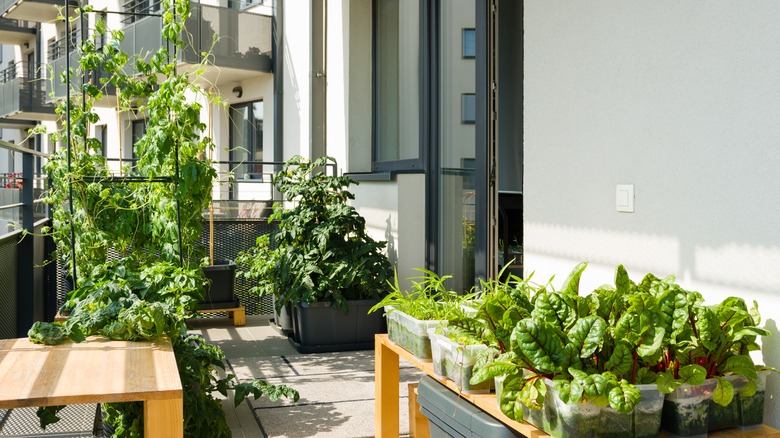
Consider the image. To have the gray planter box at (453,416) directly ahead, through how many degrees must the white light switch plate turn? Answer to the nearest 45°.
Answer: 0° — it already faces it

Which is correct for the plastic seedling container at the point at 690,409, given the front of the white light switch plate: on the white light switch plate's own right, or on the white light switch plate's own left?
on the white light switch plate's own left

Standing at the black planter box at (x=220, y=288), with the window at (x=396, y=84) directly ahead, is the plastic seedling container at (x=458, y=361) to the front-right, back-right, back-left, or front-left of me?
front-right

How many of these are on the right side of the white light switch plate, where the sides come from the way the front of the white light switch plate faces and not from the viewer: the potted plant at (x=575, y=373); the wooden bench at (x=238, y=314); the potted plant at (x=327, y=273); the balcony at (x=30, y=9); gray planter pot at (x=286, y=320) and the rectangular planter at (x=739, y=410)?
4

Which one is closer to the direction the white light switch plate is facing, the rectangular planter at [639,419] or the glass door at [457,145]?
the rectangular planter

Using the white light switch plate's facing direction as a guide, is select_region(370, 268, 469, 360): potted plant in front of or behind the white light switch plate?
in front

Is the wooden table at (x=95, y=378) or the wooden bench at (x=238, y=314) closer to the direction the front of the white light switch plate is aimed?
the wooden table

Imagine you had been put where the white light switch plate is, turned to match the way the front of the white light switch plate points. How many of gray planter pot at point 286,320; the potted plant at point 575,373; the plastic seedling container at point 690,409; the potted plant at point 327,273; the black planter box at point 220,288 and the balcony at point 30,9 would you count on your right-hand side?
4

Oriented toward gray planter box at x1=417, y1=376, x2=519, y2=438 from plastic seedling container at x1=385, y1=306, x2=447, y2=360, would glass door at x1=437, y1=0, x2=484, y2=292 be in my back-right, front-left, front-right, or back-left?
back-left

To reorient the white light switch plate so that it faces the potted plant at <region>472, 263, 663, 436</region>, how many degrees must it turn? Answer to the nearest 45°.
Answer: approximately 45° to its left

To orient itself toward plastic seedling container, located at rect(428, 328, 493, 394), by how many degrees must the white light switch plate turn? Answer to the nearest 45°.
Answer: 0° — it already faces it

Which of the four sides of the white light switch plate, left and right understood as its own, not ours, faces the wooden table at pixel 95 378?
front

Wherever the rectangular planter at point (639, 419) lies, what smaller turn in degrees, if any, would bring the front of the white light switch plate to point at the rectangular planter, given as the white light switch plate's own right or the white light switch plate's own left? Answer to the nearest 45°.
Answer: approximately 45° to the white light switch plate's own left

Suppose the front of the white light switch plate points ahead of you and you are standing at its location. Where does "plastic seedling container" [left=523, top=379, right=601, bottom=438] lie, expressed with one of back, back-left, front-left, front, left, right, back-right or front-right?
front-left

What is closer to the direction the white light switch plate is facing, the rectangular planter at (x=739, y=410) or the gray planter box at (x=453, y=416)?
the gray planter box

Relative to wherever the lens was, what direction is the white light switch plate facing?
facing the viewer and to the left of the viewer

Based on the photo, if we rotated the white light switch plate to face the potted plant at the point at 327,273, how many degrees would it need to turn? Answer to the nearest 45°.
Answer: approximately 90° to its right

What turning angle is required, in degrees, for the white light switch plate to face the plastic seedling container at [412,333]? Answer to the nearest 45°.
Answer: approximately 45° to its right
